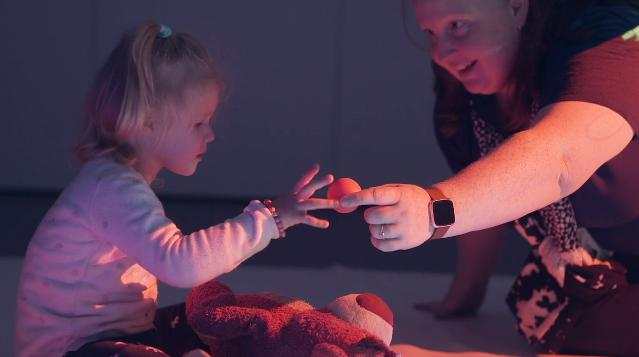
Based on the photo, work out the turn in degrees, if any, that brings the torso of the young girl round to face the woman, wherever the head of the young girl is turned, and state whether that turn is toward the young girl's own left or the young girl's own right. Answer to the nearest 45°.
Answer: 0° — they already face them

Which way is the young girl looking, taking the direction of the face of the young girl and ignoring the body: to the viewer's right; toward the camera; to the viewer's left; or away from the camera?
to the viewer's right

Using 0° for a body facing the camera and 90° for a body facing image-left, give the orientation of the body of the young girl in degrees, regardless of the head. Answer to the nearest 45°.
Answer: approximately 270°
